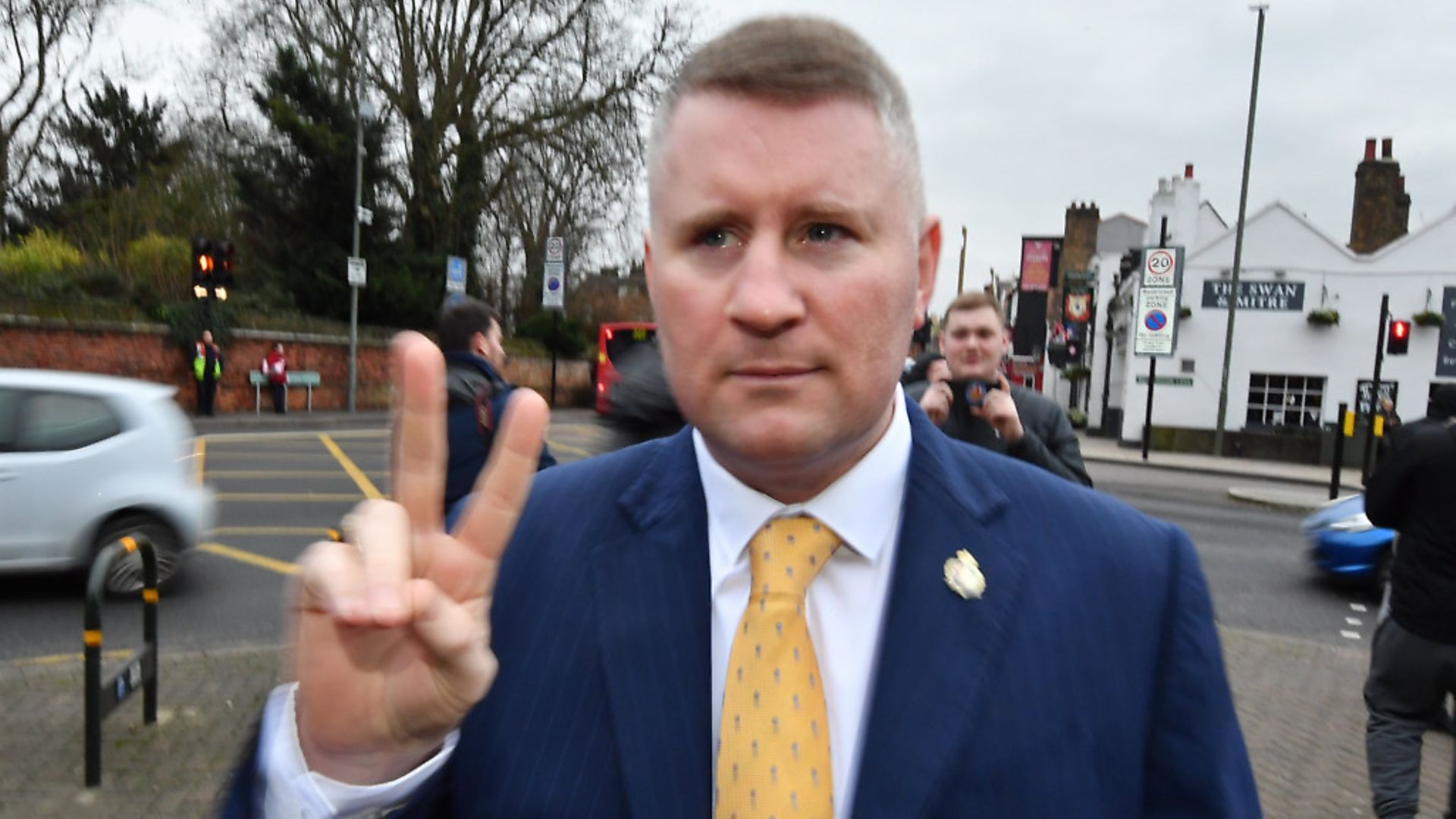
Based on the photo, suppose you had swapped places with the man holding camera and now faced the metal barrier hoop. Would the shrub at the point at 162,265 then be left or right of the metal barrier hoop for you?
right

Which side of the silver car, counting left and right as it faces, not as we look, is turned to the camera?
left

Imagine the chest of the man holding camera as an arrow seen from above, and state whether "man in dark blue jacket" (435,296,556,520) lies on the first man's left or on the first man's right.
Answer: on the first man's right

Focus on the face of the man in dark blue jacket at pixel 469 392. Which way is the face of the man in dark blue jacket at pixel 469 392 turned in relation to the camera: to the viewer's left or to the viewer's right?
to the viewer's right
